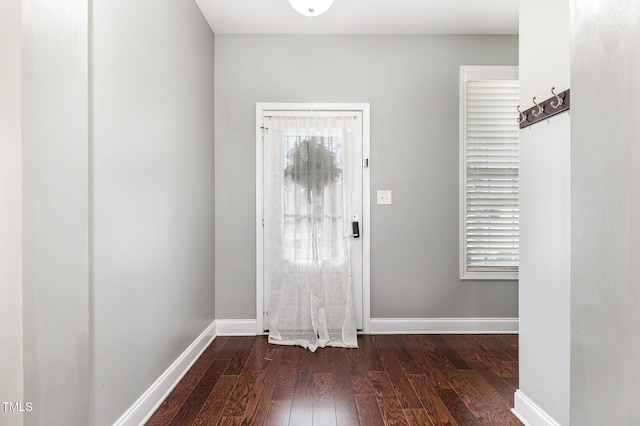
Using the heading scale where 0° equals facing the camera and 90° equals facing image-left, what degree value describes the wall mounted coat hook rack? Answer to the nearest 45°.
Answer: approximately 45°

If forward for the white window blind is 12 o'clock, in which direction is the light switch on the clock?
The light switch is roughly at 2 o'clock from the white window blind.

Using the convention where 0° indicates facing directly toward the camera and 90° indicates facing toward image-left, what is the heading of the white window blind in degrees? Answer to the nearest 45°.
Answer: approximately 0°

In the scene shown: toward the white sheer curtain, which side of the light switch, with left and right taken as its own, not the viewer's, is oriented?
right

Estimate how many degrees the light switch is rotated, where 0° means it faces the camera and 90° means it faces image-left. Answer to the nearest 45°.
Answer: approximately 0°

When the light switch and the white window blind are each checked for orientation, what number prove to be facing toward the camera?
2

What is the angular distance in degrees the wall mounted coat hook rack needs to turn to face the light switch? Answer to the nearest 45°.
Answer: approximately 90° to its right

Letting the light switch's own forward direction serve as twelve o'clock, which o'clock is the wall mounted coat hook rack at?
The wall mounted coat hook rack is roughly at 11 o'clock from the light switch.

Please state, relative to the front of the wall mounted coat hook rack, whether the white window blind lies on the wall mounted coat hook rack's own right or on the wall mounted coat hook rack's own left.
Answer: on the wall mounted coat hook rack's own right
